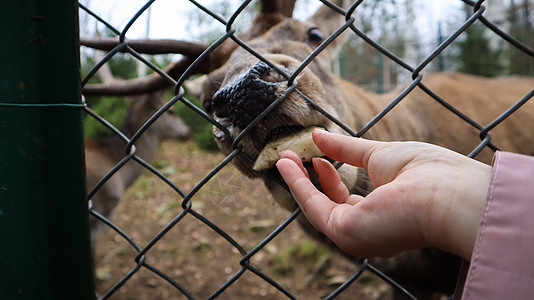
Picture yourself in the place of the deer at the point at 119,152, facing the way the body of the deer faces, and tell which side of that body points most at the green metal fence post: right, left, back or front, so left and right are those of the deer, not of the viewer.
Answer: right

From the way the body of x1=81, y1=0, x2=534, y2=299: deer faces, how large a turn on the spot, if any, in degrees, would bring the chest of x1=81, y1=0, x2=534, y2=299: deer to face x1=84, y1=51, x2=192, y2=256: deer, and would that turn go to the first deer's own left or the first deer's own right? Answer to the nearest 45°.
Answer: approximately 90° to the first deer's own right

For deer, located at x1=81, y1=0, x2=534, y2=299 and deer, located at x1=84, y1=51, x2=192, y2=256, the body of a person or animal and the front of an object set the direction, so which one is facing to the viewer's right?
deer, located at x1=84, y1=51, x2=192, y2=256

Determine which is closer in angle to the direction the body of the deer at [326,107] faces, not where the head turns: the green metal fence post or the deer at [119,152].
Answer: the green metal fence post

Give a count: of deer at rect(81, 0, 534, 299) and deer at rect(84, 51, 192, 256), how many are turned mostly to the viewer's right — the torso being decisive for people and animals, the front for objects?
1

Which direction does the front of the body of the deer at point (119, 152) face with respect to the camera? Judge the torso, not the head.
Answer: to the viewer's right

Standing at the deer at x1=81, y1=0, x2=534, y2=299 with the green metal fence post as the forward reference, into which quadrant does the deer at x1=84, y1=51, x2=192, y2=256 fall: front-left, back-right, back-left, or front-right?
back-right

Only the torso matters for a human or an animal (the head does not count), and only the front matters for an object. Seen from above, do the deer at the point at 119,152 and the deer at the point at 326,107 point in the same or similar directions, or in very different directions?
very different directions

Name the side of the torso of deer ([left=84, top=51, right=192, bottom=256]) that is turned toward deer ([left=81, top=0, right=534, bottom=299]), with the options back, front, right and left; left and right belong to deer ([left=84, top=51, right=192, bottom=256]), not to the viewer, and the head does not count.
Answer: right

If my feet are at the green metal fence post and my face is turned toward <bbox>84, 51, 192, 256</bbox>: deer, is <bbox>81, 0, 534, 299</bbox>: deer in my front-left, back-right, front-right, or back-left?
front-right

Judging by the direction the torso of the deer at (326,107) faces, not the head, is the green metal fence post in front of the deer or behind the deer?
in front
